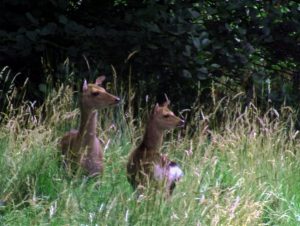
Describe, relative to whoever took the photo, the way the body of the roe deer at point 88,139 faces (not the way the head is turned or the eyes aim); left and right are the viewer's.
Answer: facing the viewer and to the right of the viewer

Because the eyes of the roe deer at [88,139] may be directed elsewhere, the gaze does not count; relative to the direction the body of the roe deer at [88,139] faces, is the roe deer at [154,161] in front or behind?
in front
